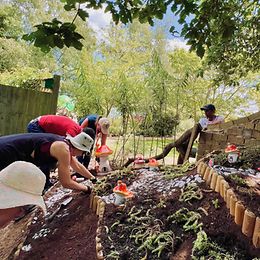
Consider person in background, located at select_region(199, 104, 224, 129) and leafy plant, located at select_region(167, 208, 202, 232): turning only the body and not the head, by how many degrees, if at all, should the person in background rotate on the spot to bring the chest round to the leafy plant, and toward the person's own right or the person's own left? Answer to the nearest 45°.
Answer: approximately 45° to the person's own left

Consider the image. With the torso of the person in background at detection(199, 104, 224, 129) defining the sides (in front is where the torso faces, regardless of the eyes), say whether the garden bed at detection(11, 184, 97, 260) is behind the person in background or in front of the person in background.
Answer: in front

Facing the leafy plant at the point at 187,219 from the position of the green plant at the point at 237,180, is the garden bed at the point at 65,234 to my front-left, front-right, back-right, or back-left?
front-right

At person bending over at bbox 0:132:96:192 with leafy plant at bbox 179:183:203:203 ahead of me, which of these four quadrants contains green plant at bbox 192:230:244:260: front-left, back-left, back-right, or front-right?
front-right

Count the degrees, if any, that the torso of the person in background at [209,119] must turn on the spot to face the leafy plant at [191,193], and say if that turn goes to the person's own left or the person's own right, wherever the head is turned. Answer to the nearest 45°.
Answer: approximately 45° to the person's own left

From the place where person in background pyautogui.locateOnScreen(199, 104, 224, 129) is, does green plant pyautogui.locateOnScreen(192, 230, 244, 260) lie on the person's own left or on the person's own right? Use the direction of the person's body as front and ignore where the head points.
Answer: on the person's own left

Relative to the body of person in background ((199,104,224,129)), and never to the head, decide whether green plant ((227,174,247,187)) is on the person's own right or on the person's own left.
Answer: on the person's own left

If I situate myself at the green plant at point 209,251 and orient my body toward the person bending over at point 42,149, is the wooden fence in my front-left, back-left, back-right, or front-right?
front-right

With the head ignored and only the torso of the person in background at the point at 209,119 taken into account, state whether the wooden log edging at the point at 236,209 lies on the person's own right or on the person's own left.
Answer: on the person's own left

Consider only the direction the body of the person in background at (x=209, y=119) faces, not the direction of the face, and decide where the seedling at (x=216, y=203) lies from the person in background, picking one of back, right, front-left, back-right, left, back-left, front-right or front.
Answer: front-left

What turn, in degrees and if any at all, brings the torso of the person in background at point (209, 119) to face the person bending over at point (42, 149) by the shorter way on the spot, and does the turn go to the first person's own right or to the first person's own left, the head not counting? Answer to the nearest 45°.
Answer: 0° — they already face them
